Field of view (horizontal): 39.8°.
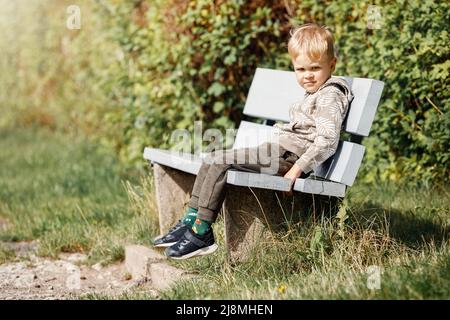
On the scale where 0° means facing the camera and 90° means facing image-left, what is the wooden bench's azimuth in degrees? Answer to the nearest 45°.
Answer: approximately 45°
